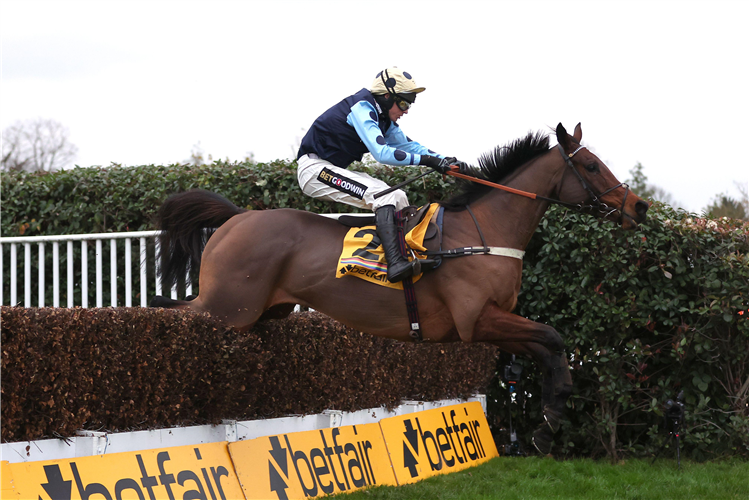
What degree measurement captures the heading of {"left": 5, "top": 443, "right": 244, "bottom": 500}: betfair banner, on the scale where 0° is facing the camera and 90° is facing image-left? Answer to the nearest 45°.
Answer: approximately 315°

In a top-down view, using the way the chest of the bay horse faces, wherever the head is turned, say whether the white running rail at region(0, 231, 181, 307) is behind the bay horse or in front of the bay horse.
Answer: behind

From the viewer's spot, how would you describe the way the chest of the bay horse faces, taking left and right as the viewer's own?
facing to the right of the viewer

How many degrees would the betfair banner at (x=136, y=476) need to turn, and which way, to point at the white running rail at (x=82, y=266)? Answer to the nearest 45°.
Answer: approximately 135° to its left

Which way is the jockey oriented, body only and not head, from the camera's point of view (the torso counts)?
to the viewer's right

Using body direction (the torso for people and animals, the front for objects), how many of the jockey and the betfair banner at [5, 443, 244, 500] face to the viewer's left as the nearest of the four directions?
0
